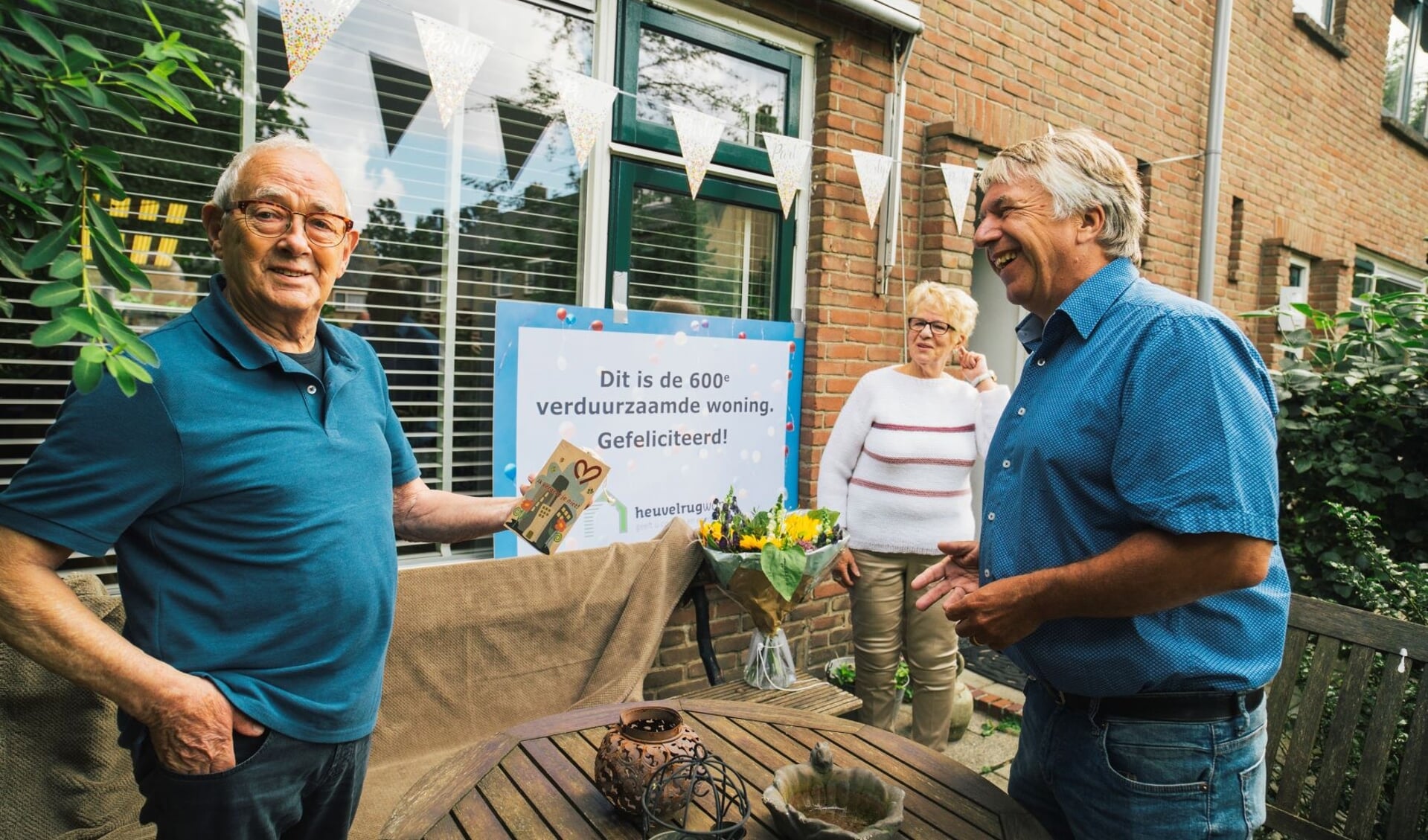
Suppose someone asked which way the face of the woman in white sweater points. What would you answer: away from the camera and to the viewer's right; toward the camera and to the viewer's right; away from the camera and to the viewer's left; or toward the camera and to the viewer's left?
toward the camera and to the viewer's left

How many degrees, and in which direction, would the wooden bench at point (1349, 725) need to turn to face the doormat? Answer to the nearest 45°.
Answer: approximately 90° to its right

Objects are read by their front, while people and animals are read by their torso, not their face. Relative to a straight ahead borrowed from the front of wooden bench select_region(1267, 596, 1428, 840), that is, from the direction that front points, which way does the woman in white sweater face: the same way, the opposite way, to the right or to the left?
to the left

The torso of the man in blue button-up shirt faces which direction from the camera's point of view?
to the viewer's left

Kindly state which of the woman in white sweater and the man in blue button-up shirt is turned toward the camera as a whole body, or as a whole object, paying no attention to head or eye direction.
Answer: the woman in white sweater

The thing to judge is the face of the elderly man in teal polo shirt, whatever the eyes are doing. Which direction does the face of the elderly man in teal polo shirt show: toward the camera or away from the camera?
toward the camera

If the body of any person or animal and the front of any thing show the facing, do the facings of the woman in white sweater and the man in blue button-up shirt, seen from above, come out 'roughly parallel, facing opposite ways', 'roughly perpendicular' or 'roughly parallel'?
roughly perpendicular

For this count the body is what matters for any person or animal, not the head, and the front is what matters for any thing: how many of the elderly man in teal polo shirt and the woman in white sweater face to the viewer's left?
0

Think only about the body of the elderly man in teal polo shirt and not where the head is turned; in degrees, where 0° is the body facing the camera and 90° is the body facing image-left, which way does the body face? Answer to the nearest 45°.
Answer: approximately 315°

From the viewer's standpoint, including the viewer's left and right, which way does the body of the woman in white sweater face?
facing the viewer

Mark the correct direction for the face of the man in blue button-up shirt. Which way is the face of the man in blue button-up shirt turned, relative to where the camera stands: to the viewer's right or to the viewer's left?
to the viewer's left

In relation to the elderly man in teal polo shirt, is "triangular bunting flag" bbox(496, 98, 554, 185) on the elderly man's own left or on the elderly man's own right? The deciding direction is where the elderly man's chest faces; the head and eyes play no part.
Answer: on the elderly man's own left

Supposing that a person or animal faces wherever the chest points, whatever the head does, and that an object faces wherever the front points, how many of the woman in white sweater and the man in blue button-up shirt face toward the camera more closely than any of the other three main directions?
1
